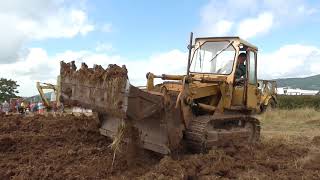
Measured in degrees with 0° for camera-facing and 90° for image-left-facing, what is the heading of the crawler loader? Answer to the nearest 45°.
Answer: approximately 45°
